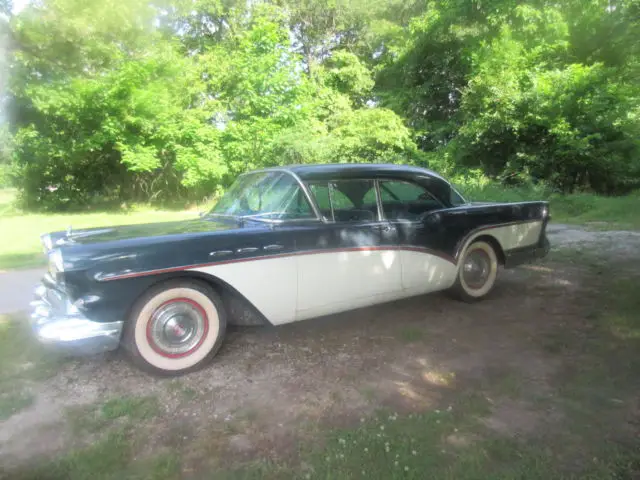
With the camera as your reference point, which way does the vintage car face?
facing the viewer and to the left of the viewer
